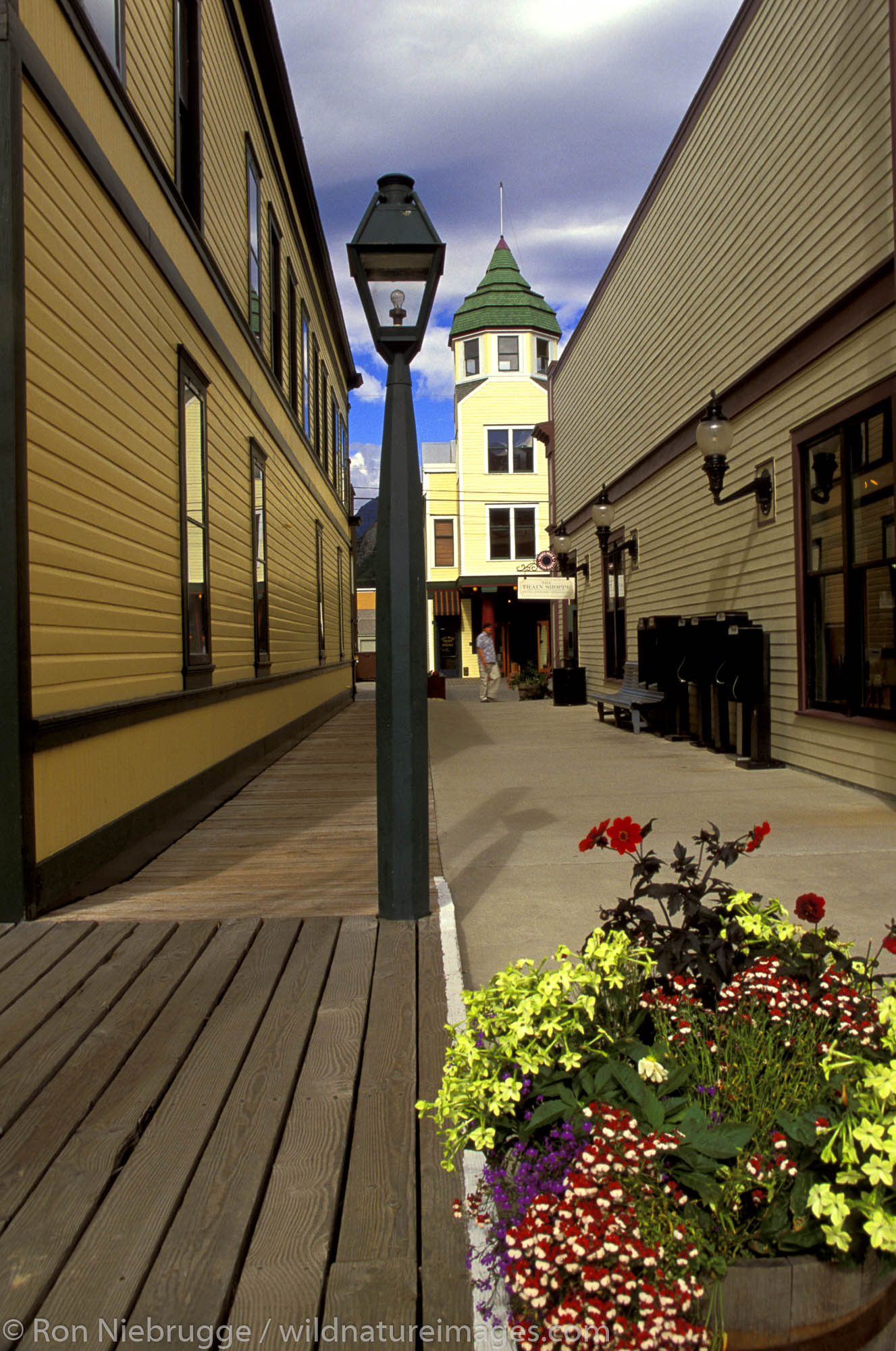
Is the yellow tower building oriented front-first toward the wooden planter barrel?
yes

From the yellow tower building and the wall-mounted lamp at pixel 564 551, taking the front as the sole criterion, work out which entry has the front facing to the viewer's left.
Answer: the wall-mounted lamp

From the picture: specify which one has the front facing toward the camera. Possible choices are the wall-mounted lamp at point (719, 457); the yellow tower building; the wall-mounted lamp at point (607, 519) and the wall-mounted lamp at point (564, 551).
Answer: the yellow tower building

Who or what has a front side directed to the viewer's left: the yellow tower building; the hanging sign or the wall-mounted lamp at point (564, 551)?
the wall-mounted lamp

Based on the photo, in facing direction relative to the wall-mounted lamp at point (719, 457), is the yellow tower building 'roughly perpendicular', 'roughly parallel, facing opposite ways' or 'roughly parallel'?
roughly perpendicular

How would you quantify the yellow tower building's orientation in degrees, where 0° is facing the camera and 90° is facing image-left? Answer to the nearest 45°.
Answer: approximately 0°

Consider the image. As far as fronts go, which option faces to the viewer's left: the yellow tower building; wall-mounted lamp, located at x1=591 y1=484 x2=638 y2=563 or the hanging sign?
the wall-mounted lamp

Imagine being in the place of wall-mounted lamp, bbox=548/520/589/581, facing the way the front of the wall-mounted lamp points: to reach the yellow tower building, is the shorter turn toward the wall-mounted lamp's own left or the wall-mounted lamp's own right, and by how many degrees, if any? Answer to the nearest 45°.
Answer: approximately 90° to the wall-mounted lamp's own right

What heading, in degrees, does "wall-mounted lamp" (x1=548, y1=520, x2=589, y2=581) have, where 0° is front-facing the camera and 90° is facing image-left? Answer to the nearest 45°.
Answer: approximately 90°

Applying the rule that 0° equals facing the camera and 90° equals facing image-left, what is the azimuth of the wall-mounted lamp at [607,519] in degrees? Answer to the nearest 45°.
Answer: approximately 90°

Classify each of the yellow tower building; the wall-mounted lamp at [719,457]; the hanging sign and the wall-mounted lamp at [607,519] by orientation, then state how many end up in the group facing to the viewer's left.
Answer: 2

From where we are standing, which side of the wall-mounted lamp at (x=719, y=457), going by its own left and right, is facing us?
left
